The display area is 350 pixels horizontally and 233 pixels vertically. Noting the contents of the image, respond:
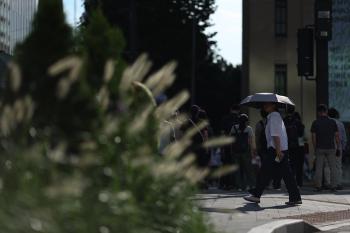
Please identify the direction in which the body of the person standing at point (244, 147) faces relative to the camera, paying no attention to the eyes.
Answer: away from the camera

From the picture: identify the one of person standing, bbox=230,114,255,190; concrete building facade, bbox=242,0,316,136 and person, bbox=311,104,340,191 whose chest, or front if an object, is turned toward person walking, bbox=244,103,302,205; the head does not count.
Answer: the concrete building facade

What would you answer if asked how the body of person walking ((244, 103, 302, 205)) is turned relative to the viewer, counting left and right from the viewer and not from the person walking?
facing to the left of the viewer

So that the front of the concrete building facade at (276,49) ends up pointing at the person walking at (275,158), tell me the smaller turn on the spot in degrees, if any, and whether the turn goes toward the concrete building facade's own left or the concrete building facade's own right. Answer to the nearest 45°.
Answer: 0° — it already faces them

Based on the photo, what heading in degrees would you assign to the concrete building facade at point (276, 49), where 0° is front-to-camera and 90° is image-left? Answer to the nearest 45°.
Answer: approximately 0°

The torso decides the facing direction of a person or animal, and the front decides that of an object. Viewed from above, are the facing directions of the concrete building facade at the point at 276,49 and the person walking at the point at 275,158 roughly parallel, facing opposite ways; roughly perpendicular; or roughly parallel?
roughly perpendicular
